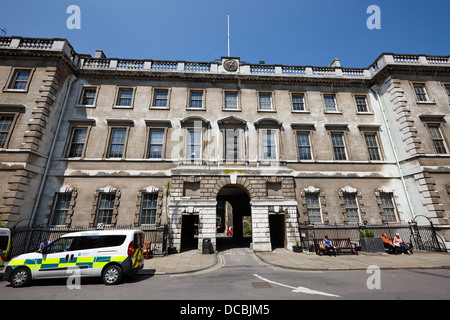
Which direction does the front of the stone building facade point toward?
toward the camera

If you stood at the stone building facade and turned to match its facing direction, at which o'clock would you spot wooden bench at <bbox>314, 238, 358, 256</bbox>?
The wooden bench is roughly at 9 o'clock from the stone building facade.

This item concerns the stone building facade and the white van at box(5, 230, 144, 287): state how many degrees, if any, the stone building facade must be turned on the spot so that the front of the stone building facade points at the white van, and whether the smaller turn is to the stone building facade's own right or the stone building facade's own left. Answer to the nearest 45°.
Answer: approximately 45° to the stone building facade's own right

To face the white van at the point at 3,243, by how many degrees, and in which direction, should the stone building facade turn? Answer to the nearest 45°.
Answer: approximately 45° to its right

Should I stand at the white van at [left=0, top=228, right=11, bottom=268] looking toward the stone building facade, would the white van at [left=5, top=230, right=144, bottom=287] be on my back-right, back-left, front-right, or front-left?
front-right

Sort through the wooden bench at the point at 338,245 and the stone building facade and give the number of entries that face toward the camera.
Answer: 2
